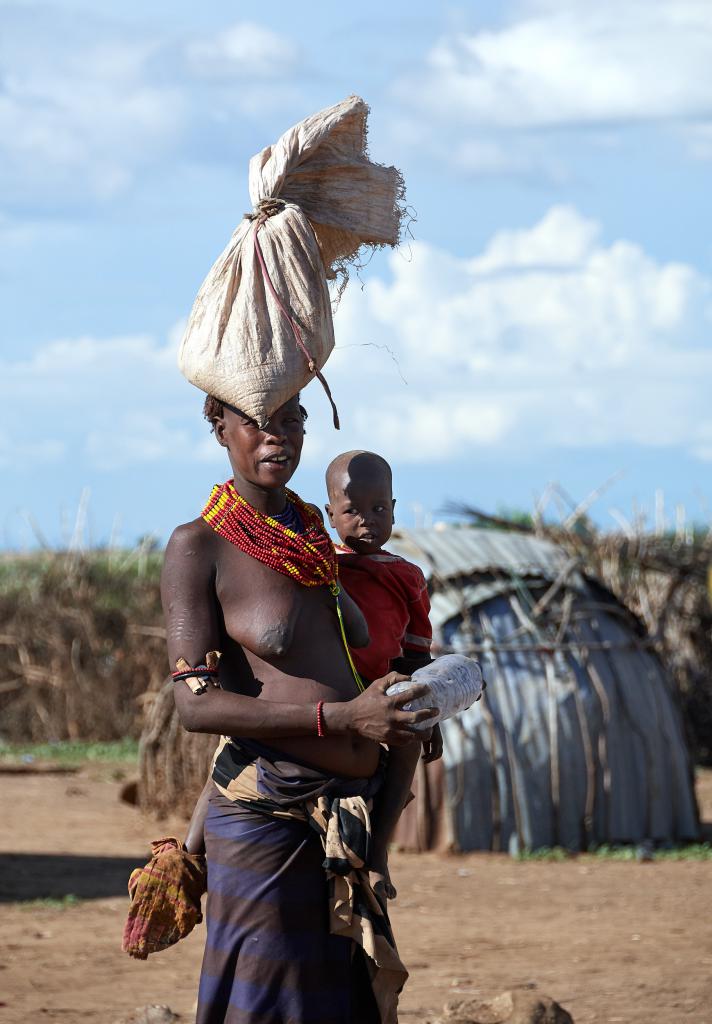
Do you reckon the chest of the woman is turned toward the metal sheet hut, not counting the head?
no

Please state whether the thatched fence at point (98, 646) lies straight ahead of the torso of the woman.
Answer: no

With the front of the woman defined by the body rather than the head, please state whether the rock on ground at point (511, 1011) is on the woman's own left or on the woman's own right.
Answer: on the woman's own left

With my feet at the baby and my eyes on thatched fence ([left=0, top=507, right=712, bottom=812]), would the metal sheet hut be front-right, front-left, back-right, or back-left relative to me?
front-right

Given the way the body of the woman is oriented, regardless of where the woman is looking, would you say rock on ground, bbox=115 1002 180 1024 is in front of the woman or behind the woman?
behind

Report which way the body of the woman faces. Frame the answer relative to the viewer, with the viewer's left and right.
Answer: facing the viewer and to the right of the viewer

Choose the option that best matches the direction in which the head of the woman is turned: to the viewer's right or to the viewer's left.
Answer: to the viewer's right
